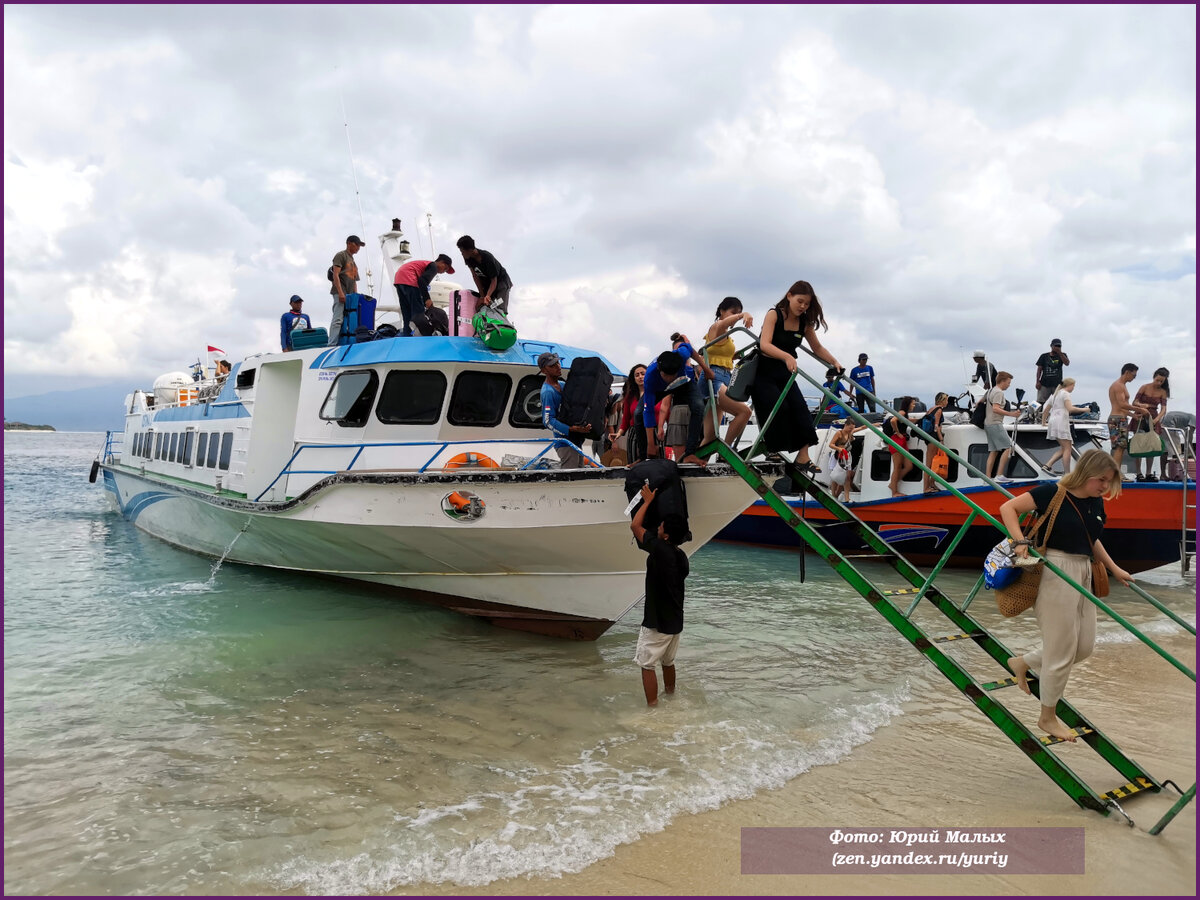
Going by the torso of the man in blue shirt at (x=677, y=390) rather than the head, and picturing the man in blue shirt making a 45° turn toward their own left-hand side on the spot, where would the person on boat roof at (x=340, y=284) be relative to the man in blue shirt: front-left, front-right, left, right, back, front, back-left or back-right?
back

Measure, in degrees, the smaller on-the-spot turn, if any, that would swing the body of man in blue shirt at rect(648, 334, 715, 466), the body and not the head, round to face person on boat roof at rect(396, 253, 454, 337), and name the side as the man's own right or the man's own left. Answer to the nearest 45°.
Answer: approximately 135° to the man's own right

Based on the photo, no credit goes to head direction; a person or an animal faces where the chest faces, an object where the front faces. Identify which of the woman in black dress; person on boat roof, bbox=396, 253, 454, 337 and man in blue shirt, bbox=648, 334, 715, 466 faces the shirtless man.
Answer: the person on boat roof

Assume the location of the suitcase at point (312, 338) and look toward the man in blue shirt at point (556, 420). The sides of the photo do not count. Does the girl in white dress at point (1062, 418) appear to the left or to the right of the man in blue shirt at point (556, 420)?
left

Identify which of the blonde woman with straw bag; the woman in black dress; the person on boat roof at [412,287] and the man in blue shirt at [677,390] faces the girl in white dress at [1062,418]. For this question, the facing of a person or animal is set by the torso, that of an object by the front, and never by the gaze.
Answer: the person on boat roof

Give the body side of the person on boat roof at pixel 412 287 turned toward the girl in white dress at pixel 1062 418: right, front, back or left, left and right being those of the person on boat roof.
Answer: front

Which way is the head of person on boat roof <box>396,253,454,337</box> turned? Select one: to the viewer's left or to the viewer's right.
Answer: to the viewer's right

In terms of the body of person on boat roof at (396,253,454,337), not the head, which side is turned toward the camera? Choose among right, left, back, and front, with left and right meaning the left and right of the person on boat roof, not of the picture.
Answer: right

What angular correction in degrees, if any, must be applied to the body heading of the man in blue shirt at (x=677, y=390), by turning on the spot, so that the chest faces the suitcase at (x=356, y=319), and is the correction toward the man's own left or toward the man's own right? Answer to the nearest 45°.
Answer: approximately 135° to the man's own right

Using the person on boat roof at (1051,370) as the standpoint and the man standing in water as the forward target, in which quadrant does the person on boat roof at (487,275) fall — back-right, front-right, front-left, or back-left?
front-right
